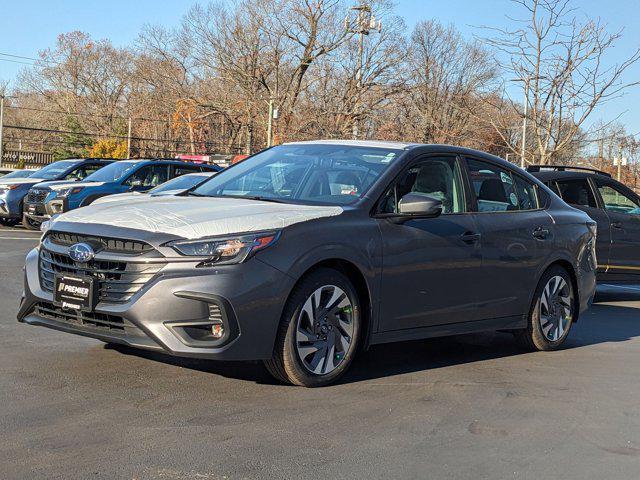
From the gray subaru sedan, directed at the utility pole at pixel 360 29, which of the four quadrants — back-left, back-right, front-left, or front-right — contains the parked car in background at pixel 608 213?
front-right

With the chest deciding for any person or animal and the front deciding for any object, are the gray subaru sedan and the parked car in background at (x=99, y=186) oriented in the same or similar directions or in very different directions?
same or similar directions

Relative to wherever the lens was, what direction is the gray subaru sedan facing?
facing the viewer and to the left of the viewer

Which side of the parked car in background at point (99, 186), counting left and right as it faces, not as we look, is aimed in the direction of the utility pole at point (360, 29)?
back

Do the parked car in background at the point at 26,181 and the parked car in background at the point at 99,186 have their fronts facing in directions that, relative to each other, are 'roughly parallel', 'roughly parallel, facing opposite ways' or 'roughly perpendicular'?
roughly parallel

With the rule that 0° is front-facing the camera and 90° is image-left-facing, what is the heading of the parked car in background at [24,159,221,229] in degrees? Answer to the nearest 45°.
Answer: approximately 45°

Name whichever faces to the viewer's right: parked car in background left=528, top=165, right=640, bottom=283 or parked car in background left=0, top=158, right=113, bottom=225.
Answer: parked car in background left=528, top=165, right=640, bottom=283

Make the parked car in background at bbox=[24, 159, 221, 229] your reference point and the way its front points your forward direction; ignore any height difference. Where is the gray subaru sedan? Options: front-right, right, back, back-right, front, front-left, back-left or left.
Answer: front-left

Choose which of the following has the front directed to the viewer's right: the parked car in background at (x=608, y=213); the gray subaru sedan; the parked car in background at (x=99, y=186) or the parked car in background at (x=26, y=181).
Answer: the parked car in background at (x=608, y=213)

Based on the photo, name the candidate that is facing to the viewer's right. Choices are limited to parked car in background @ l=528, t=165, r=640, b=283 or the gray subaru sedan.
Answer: the parked car in background

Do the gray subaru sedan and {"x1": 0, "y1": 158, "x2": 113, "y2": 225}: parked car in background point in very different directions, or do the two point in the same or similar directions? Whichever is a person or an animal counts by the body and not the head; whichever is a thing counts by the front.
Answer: same or similar directions

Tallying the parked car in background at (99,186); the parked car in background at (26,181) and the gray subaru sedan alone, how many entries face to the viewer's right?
0

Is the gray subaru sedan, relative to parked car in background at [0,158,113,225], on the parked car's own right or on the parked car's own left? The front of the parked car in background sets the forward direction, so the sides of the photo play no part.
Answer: on the parked car's own left

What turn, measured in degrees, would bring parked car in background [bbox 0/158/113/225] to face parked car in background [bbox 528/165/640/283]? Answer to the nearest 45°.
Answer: approximately 90° to its left
